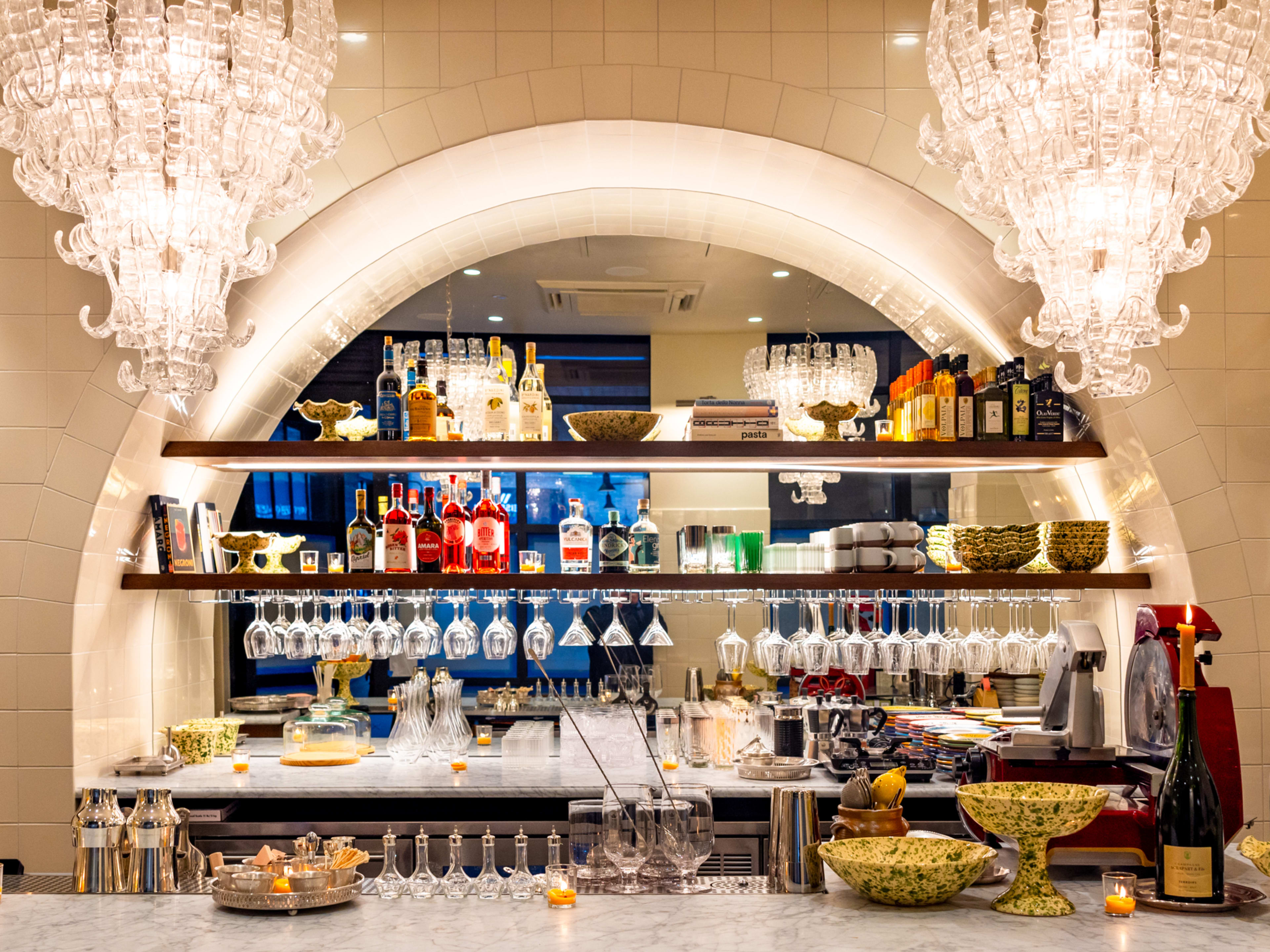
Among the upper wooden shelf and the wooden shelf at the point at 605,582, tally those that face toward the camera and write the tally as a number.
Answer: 2

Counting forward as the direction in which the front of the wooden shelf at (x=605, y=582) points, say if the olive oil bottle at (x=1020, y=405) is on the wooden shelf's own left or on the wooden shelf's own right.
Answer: on the wooden shelf's own left

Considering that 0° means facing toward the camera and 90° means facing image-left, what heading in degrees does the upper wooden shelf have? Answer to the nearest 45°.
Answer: approximately 0°

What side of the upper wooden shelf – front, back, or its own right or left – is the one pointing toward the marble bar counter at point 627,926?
front

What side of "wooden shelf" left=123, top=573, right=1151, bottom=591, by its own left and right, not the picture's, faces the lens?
front

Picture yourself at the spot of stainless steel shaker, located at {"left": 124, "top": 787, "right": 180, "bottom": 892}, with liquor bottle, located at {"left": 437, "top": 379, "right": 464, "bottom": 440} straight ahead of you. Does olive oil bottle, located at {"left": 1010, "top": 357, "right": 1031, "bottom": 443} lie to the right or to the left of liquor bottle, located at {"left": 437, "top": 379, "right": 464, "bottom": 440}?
right
